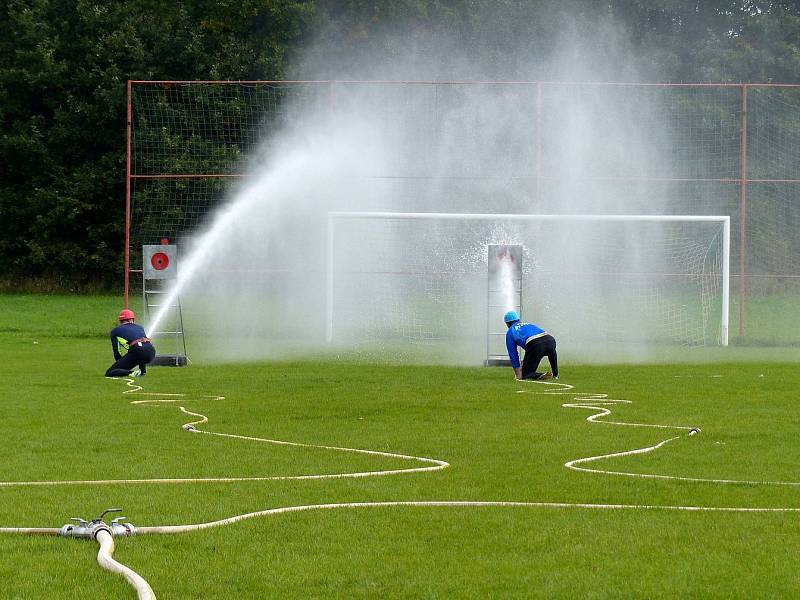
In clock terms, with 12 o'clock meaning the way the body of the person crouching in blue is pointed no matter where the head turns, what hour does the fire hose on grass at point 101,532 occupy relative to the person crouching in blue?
The fire hose on grass is roughly at 8 o'clock from the person crouching in blue.

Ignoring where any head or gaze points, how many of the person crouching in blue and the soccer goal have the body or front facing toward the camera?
1

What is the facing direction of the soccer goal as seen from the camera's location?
facing the viewer

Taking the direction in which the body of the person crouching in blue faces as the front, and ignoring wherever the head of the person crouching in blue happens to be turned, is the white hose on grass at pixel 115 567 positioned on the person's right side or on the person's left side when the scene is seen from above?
on the person's left side

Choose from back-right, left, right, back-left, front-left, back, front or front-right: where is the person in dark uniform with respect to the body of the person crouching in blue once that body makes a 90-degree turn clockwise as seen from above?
back-left

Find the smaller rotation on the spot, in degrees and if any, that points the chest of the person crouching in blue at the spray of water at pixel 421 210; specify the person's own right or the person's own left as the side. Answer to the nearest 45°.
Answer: approximately 45° to the person's own right

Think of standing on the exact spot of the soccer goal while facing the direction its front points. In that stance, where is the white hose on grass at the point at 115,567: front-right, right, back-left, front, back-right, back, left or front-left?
front

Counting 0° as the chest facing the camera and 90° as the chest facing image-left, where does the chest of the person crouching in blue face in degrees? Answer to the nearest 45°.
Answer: approximately 135°

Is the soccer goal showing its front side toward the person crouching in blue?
yes

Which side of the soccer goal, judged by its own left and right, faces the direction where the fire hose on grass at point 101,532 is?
front

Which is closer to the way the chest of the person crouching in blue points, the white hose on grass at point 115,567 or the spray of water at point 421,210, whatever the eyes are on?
the spray of water

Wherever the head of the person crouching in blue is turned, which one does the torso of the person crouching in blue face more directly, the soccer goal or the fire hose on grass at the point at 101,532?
the soccer goal

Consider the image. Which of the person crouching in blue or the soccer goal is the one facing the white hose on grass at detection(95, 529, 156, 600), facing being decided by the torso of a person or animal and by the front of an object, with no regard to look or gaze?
the soccer goal

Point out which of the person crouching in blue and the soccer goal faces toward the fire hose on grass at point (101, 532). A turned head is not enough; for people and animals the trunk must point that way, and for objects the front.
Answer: the soccer goal
